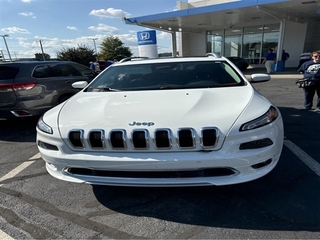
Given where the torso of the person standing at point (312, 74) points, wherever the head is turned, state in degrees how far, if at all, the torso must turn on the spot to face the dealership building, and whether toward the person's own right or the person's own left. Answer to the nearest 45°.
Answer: approximately 180°

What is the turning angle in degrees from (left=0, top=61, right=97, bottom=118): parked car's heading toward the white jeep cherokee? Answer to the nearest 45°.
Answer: approximately 135° to its right

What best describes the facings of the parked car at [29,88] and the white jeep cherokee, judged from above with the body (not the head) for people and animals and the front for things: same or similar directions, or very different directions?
very different directions

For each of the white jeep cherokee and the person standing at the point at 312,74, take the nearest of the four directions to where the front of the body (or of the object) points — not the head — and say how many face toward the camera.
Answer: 2

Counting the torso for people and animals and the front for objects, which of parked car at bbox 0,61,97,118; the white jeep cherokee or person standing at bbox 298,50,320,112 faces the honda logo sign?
the parked car

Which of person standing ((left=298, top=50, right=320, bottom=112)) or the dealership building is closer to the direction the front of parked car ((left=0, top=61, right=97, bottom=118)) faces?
the dealership building

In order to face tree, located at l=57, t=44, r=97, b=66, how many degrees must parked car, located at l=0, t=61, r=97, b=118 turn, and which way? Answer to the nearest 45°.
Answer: approximately 45° to its left

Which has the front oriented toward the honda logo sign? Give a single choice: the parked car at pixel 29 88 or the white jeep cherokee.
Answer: the parked car

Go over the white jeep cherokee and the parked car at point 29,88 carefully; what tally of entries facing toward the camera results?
1

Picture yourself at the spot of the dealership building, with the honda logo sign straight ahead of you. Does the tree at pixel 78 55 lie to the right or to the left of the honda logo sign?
right

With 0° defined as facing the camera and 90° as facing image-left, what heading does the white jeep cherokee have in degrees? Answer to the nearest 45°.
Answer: approximately 0°

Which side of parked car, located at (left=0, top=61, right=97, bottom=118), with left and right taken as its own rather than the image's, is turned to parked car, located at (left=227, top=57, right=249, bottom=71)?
front

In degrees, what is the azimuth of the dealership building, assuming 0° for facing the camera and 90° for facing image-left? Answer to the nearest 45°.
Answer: approximately 45°

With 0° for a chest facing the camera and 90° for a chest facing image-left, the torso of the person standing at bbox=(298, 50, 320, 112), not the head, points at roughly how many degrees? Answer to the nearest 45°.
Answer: approximately 0°

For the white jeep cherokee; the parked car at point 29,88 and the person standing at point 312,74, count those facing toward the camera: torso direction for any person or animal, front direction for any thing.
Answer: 2

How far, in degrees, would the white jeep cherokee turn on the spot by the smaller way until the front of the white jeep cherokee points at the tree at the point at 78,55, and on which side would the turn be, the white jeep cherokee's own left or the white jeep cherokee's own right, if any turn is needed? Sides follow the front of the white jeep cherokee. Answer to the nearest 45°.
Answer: approximately 180°
